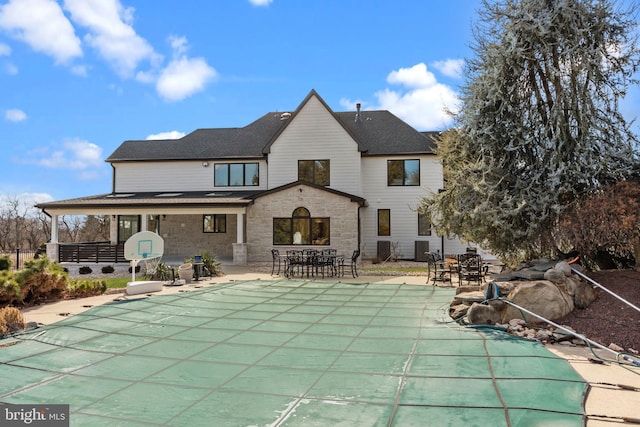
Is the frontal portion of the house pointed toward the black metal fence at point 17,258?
no

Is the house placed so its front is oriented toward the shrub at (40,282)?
no

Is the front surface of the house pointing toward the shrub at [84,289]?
no
